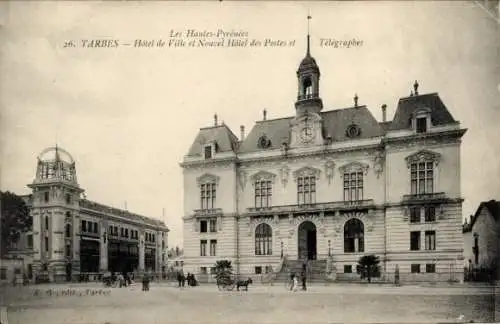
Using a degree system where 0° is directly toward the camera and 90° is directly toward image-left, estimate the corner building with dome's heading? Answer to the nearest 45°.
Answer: approximately 315°

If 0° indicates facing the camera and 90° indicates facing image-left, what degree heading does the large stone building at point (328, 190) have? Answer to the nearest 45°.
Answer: approximately 0°

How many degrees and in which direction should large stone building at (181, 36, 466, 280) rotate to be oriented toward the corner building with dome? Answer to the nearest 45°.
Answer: approximately 45° to its right
